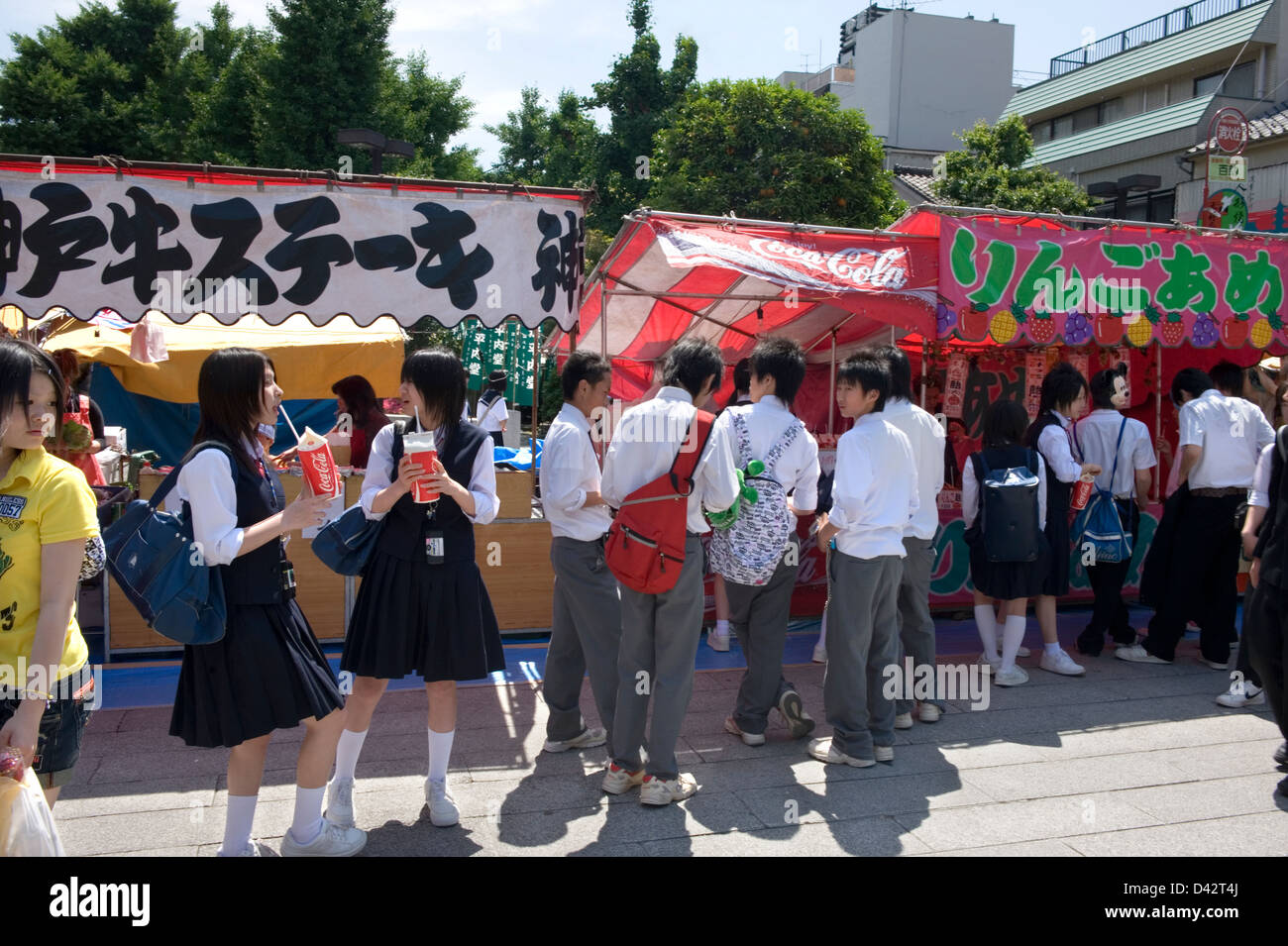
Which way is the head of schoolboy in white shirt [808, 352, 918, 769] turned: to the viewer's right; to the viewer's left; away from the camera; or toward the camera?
to the viewer's left

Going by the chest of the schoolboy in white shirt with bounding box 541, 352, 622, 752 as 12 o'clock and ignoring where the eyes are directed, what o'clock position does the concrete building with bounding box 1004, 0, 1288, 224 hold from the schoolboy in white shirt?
The concrete building is roughly at 10 o'clock from the schoolboy in white shirt.

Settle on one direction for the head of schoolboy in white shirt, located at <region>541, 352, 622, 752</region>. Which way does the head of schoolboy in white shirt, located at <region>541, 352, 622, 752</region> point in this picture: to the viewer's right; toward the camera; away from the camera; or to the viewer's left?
to the viewer's right

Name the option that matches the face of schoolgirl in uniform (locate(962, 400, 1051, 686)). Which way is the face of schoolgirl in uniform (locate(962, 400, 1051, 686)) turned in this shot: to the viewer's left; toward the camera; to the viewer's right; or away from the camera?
away from the camera

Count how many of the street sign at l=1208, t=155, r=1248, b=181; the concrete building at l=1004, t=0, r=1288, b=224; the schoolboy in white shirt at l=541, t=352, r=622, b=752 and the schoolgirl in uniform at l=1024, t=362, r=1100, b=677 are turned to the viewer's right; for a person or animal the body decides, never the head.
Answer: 2

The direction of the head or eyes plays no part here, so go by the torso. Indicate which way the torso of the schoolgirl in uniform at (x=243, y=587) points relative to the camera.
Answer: to the viewer's right

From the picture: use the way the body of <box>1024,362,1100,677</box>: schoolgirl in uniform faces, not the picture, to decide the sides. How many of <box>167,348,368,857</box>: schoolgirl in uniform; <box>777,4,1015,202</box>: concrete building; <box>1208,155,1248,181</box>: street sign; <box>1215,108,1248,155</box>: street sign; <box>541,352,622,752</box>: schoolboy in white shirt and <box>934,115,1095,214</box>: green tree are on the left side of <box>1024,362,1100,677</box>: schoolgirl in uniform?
4

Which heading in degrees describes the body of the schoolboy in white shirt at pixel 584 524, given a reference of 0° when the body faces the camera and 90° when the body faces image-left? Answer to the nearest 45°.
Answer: approximately 270°

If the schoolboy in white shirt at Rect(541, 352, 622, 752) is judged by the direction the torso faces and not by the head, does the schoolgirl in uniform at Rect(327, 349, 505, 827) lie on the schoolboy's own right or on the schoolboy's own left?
on the schoolboy's own right

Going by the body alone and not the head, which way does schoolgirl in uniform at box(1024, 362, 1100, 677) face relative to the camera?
to the viewer's right
